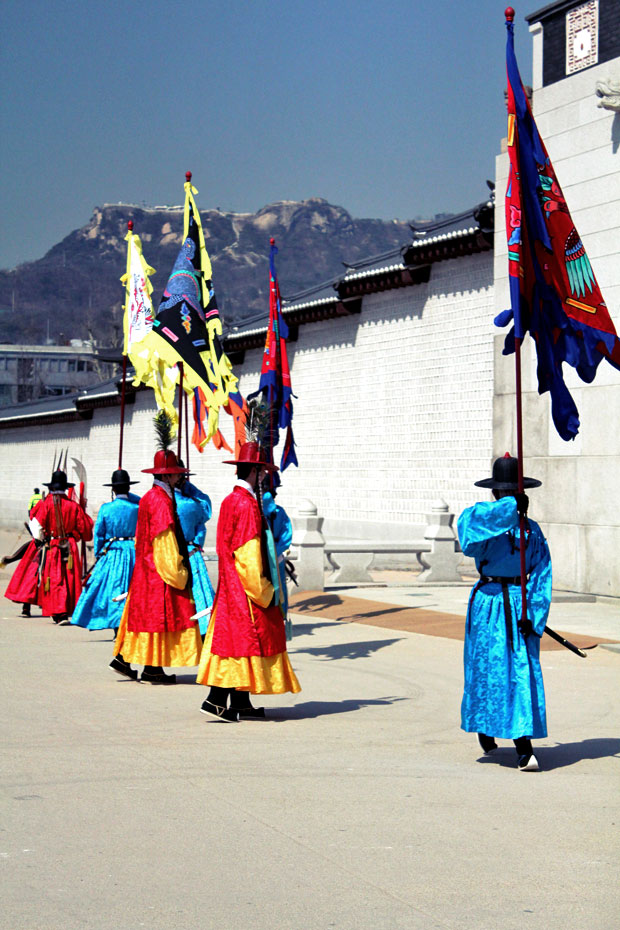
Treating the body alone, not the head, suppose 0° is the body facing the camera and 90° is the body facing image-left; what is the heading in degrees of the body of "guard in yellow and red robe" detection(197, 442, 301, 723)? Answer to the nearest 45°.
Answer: approximately 225°

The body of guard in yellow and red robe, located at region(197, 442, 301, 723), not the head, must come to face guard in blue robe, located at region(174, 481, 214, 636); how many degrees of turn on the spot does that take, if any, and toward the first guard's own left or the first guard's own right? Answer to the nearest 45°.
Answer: approximately 45° to the first guard's own left

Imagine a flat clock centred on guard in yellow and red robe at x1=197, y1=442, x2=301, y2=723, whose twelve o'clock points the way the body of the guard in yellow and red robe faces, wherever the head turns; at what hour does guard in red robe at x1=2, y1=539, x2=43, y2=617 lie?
The guard in red robe is roughly at 10 o'clock from the guard in yellow and red robe.

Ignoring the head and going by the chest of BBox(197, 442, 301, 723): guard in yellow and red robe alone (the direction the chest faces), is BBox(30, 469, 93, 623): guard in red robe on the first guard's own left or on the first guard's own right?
on the first guard's own left

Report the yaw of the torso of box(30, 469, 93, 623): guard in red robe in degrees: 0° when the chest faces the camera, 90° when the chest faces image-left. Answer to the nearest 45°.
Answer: approximately 180°

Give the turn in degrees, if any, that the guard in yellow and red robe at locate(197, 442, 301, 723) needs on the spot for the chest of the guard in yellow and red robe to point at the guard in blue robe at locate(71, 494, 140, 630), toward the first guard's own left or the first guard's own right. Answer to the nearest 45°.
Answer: approximately 45° to the first guard's own left

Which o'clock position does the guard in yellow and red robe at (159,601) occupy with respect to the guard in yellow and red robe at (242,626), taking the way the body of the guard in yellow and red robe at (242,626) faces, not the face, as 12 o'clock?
the guard in yellow and red robe at (159,601) is roughly at 10 o'clock from the guard in yellow and red robe at (242,626).

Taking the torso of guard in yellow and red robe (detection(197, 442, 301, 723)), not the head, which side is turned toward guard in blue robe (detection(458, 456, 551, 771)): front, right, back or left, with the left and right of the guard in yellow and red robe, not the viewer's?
right
